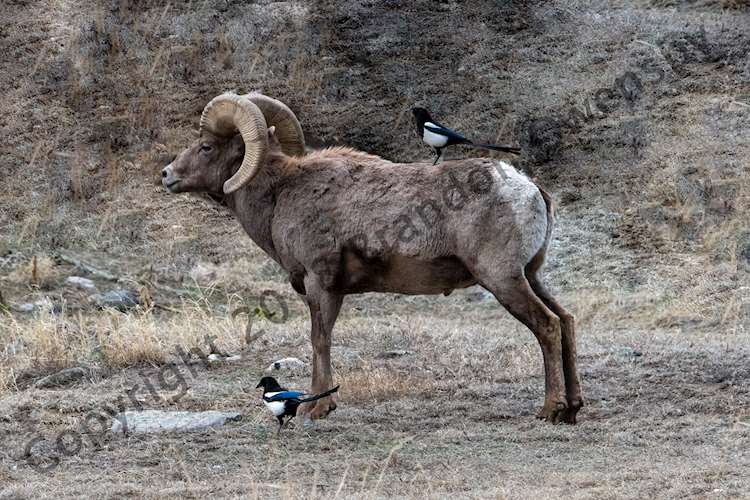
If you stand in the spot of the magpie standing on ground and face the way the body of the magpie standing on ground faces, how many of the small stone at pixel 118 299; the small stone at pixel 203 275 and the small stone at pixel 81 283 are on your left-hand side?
0

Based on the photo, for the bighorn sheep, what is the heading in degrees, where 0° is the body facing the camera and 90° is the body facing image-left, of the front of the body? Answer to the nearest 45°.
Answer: approximately 90°

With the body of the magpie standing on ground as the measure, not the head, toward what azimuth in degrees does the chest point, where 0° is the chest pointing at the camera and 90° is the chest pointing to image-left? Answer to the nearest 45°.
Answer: approximately 90°

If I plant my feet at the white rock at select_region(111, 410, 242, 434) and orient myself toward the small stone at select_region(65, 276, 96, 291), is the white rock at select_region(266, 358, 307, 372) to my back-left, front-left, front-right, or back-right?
front-right

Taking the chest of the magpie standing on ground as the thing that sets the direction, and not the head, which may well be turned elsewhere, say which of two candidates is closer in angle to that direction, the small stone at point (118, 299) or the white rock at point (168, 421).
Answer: the white rock

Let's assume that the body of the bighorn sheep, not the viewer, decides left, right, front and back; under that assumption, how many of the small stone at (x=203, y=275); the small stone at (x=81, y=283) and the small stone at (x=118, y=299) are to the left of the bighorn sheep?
0

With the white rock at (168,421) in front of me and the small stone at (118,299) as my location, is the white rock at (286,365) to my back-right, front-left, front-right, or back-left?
front-left

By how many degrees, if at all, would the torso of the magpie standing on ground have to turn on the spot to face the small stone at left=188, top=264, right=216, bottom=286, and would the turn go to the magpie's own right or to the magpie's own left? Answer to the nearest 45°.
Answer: approximately 90° to the magpie's own right

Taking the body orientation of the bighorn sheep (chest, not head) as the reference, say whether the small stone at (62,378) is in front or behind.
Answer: in front

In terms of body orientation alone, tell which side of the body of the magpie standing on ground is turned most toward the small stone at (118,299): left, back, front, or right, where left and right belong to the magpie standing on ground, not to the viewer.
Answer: right

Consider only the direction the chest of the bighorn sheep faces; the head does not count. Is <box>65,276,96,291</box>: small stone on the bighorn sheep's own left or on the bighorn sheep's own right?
on the bighorn sheep's own right

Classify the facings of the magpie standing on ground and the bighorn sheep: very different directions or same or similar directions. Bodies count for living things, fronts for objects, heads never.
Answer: same or similar directions
